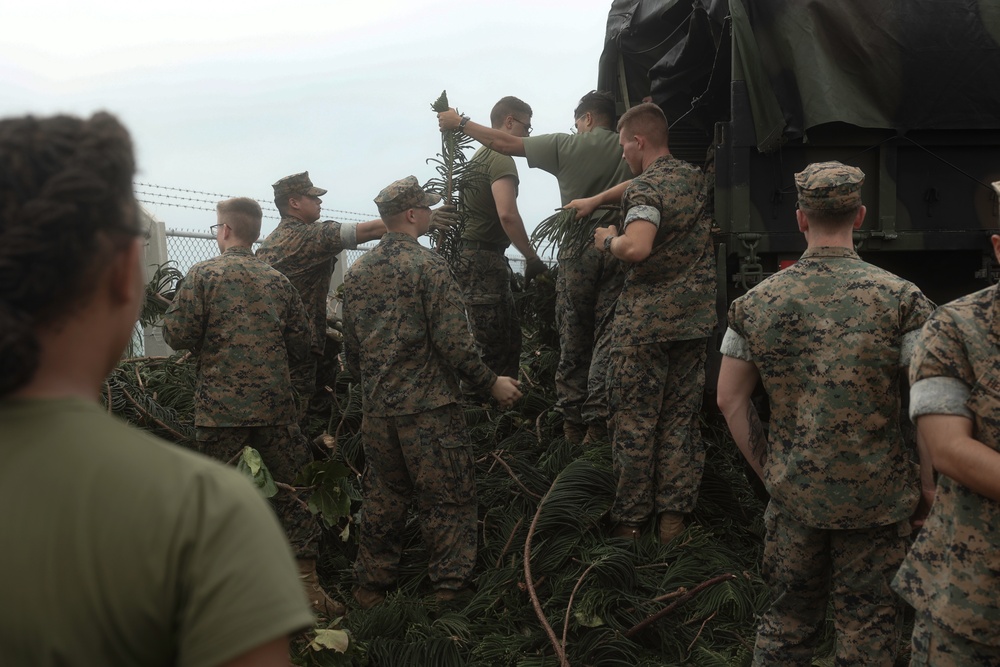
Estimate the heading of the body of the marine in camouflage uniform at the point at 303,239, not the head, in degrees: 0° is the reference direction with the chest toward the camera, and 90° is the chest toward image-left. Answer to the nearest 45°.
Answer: approximately 225°

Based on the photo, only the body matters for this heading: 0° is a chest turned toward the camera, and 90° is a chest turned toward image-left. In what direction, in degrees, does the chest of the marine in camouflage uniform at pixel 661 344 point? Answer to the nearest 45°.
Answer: approximately 135°

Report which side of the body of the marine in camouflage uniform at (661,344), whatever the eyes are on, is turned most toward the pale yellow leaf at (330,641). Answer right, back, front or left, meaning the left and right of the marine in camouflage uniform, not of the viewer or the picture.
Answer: left

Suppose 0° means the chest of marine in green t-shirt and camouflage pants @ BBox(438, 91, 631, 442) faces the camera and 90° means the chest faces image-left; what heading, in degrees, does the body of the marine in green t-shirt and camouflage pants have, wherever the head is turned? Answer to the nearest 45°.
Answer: approximately 135°

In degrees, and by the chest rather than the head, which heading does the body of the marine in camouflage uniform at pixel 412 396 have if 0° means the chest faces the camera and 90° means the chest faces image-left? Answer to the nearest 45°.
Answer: approximately 225°

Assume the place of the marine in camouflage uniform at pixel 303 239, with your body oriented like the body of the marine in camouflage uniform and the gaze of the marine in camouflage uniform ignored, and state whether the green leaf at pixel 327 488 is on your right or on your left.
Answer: on your right
